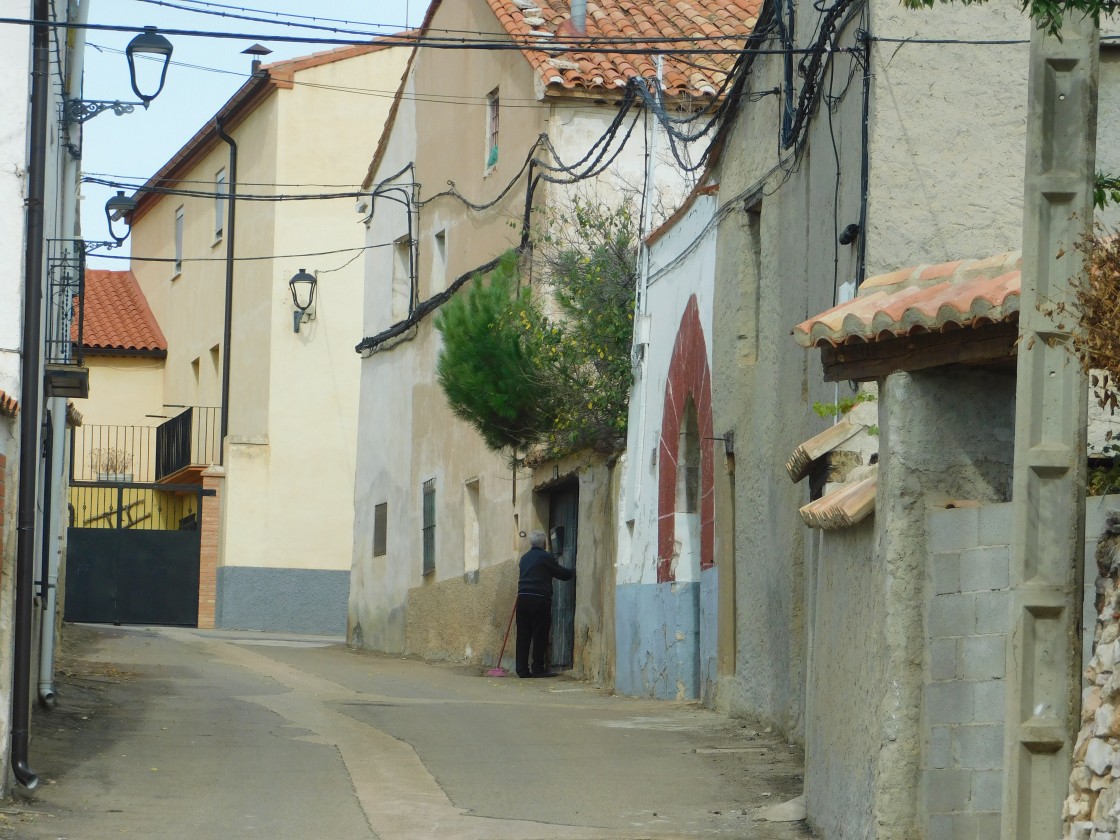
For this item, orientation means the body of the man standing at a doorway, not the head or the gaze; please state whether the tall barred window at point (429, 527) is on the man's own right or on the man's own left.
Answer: on the man's own left

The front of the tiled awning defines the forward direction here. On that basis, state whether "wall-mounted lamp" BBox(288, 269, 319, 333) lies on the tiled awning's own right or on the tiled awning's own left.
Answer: on the tiled awning's own right

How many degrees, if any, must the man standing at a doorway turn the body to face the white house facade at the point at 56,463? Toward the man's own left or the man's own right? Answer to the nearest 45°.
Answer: approximately 180°

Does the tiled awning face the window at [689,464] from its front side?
no

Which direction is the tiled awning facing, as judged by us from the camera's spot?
facing the viewer and to the left of the viewer

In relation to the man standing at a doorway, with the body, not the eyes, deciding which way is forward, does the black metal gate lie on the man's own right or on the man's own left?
on the man's own left

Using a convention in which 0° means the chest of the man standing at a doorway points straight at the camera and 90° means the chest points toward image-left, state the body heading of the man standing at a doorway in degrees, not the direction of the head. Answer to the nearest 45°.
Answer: approximately 225°

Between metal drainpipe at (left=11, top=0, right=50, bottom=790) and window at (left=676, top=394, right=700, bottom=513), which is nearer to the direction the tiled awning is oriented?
the metal drainpipe

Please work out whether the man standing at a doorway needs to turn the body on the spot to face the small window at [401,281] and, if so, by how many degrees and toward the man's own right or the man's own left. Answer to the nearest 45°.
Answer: approximately 45° to the man's own left

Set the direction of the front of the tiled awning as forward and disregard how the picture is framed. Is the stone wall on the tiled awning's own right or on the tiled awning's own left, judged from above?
on the tiled awning's own left

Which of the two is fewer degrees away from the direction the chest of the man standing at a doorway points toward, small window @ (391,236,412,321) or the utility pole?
the small window
